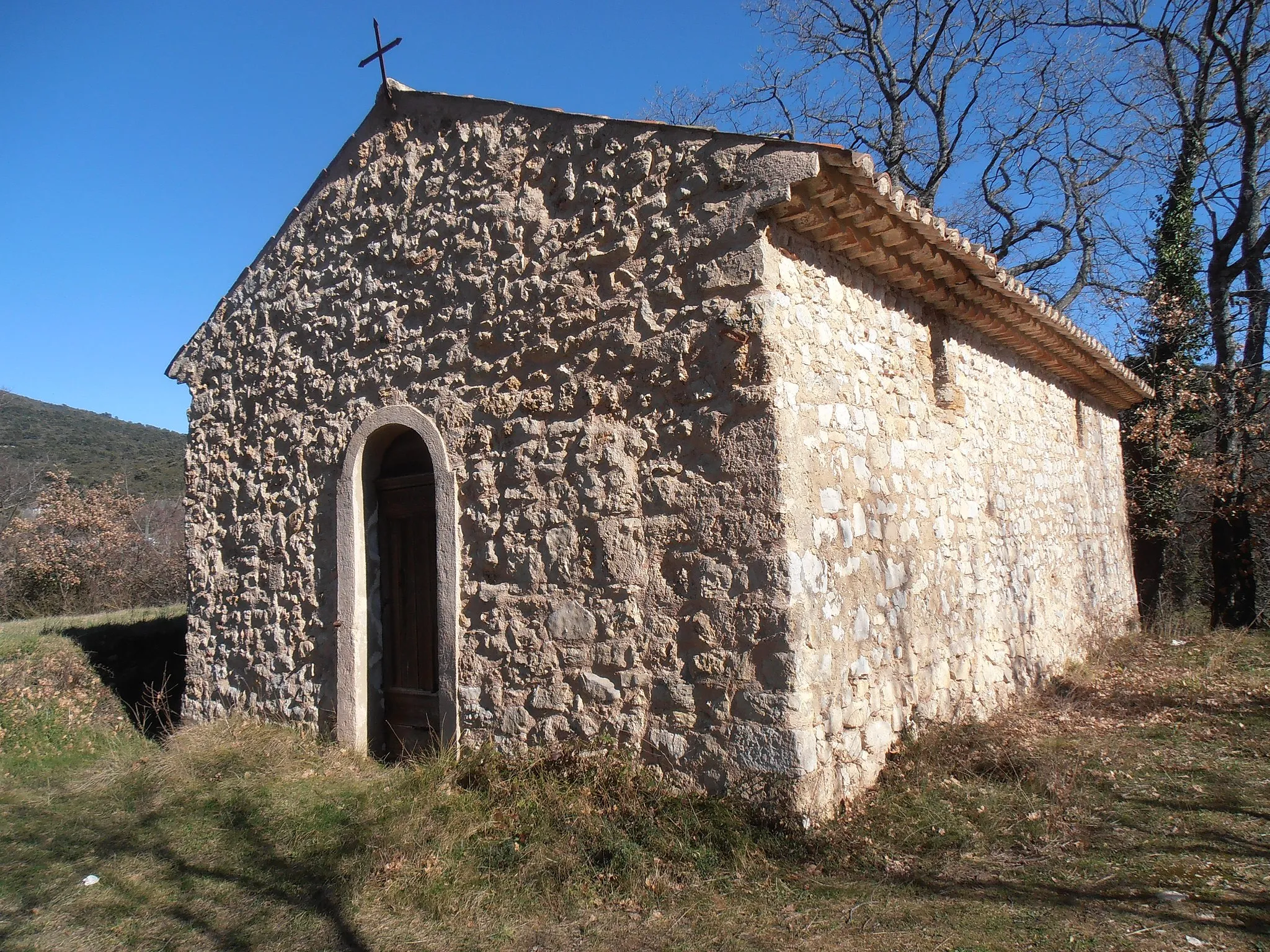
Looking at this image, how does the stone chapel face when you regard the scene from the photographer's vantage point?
facing the viewer and to the left of the viewer

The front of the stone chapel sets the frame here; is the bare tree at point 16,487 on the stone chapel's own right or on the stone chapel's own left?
on the stone chapel's own right
